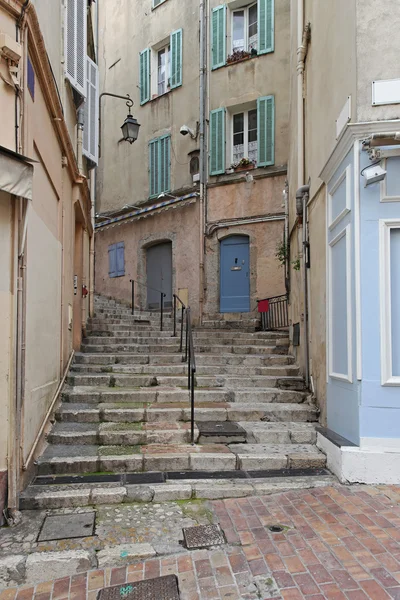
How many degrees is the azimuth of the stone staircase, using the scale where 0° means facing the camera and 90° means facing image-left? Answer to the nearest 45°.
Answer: approximately 0°

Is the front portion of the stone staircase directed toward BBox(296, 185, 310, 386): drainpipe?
no

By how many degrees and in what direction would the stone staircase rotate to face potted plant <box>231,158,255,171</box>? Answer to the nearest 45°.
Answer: approximately 180°

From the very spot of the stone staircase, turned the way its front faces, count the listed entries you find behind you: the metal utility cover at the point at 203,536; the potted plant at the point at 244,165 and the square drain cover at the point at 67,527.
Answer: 1

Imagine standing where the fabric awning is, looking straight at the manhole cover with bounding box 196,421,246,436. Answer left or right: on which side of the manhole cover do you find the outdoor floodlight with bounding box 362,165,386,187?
right

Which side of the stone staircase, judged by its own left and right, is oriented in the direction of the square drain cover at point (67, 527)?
front

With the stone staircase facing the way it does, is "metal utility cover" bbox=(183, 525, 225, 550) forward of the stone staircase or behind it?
forward

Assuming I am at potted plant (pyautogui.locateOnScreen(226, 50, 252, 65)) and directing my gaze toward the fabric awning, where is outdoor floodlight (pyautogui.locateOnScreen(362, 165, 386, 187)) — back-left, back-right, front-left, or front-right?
front-left

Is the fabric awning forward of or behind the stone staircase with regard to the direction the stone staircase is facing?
forward

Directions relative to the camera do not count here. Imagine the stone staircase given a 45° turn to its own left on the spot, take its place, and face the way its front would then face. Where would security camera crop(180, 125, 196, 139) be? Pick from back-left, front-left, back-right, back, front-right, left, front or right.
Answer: back-left
